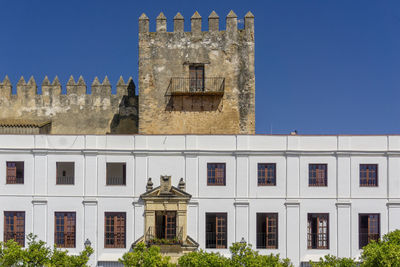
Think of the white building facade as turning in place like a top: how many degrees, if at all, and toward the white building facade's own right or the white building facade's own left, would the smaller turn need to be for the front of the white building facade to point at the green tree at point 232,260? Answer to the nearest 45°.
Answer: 0° — it already faces it

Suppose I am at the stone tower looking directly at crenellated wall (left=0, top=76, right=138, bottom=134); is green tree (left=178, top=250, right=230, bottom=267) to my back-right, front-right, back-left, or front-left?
back-left

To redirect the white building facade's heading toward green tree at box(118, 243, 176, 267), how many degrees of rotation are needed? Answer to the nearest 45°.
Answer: approximately 45° to its right

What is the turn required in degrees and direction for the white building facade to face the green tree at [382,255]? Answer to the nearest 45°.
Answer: approximately 45° to its left

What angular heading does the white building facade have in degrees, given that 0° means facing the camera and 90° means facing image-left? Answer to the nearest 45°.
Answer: approximately 0°

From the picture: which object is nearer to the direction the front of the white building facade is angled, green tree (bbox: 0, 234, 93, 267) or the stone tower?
the green tree

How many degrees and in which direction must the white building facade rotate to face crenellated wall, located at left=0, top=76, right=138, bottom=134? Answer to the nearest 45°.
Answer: approximately 135° to its right

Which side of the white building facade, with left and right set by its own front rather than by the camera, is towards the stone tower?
back
